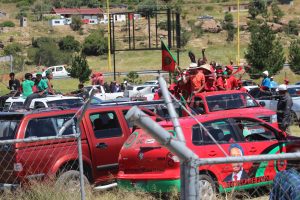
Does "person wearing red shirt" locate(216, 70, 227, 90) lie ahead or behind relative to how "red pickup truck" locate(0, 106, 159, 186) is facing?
ahead

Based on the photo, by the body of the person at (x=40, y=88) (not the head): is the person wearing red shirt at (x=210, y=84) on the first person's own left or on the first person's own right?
on the first person's own left

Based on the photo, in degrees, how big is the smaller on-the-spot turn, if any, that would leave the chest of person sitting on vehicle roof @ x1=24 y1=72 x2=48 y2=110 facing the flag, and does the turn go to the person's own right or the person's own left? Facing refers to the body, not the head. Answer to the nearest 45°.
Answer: approximately 135° to the person's own left

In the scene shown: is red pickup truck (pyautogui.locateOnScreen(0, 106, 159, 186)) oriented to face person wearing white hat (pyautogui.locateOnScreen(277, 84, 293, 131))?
yes

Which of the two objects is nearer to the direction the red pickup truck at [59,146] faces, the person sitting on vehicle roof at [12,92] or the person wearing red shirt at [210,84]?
the person wearing red shirt

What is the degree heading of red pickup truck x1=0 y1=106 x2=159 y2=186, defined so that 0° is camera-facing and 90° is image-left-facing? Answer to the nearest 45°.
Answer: approximately 225°

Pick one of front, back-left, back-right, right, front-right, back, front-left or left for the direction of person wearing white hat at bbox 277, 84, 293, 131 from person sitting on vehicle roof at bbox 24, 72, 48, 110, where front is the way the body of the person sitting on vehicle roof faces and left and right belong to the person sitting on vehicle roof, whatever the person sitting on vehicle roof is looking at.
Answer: back-left

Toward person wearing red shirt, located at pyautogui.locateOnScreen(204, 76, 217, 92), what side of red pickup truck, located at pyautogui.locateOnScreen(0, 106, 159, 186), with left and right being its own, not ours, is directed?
front
